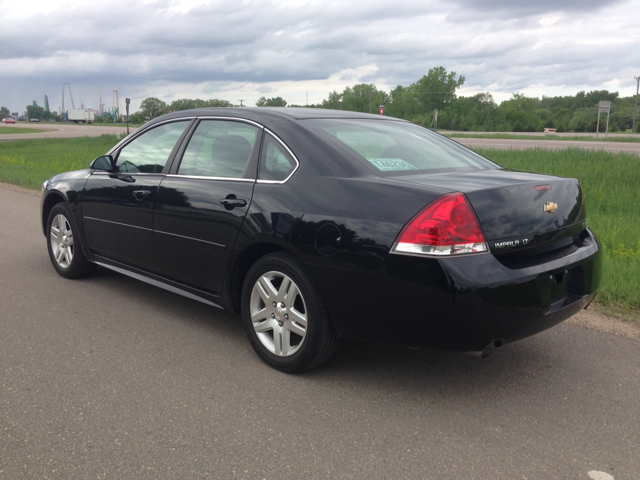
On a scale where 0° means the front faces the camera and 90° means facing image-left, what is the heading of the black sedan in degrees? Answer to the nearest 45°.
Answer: approximately 135°
